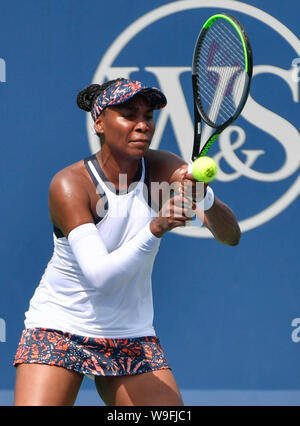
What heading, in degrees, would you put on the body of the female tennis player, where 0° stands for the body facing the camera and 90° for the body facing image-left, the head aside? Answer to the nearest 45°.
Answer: approximately 315°

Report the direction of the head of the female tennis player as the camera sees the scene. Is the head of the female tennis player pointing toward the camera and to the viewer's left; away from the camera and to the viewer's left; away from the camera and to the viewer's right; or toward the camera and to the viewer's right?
toward the camera and to the viewer's right
